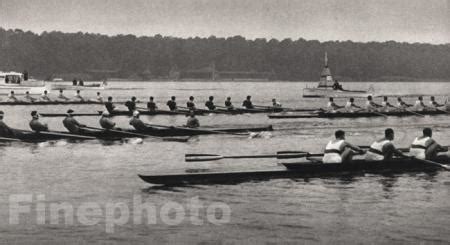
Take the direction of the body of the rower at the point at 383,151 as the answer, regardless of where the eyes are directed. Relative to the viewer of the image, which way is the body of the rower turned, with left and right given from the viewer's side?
facing away from the viewer and to the right of the viewer

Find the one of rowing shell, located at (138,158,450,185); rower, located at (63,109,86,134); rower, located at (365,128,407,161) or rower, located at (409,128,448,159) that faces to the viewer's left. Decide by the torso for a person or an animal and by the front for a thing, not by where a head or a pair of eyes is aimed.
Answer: the rowing shell

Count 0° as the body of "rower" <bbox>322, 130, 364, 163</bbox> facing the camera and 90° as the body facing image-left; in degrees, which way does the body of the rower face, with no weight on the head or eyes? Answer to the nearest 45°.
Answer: approximately 225°

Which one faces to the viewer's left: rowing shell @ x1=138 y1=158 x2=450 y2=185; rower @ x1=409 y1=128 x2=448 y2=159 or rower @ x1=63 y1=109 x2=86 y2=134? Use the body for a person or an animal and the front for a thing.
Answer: the rowing shell

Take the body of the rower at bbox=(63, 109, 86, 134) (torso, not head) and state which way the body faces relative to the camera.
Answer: to the viewer's right

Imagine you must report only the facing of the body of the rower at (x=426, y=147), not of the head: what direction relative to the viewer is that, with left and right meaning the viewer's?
facing away from the viewer and to the right of the viewer

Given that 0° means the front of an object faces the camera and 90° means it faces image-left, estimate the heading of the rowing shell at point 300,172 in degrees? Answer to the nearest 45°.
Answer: approximately 90°

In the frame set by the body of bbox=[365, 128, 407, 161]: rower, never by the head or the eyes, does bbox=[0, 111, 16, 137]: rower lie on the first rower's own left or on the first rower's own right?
on the first rower's own left
